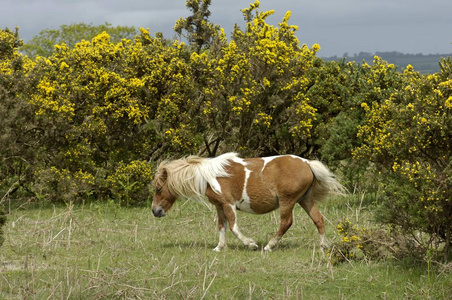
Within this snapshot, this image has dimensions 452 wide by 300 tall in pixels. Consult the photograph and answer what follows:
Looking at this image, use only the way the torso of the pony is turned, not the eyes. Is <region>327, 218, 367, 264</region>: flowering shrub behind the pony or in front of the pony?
behind

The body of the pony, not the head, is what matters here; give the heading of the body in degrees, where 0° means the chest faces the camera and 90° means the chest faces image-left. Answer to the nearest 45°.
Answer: approximately 90°

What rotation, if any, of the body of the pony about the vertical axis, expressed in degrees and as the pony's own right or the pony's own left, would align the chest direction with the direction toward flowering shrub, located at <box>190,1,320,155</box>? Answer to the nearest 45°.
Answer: approximately 90° to the pony's own right

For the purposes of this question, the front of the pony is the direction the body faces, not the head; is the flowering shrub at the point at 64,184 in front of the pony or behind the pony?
in front

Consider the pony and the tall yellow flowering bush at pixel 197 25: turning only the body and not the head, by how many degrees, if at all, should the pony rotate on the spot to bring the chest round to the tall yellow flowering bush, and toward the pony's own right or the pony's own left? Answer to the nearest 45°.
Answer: approximately 90° to the pony's own right

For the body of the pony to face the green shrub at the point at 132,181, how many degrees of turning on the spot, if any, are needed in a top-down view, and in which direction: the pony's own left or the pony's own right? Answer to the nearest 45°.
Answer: approximately 45° to the pony's own right
